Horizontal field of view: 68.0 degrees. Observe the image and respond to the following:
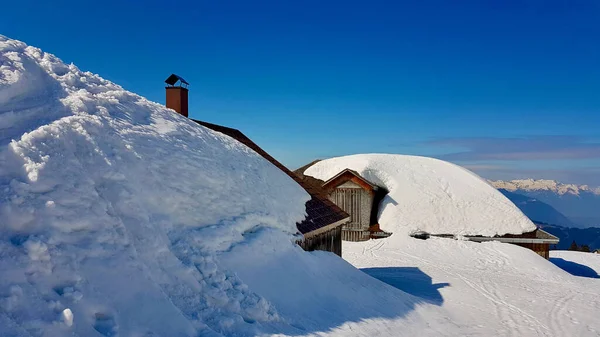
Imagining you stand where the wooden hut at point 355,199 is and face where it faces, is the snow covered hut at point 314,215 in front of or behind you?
in front

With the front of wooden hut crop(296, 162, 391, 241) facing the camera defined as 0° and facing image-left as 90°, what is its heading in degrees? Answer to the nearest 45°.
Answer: approximately 0°

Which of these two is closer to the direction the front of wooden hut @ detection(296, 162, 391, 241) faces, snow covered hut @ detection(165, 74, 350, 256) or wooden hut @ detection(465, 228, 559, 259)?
the snow covered hut

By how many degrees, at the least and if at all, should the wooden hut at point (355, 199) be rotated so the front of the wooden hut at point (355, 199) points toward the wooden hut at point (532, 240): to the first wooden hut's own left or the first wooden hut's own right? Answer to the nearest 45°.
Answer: approximately 90° to the first wooden hut's own left
